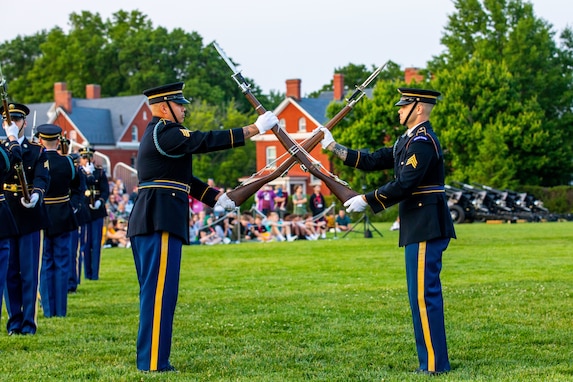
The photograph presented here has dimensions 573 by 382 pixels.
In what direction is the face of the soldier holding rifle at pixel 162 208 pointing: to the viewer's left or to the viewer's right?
to the viewer's right

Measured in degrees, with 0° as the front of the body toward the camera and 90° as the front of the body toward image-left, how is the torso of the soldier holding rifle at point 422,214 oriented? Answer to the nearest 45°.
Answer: approximately 90°

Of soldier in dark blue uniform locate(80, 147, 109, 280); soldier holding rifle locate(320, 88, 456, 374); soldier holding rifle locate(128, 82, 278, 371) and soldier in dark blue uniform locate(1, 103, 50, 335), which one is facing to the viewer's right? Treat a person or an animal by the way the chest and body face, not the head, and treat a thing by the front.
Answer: soldier holding rifle locate(128, 82, 278, 371)

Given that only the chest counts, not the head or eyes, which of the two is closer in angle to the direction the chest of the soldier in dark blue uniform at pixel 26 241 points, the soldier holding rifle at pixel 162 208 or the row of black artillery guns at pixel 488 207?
the soldier holding rifle

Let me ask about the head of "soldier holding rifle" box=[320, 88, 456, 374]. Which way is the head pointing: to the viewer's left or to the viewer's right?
to the viewer's left

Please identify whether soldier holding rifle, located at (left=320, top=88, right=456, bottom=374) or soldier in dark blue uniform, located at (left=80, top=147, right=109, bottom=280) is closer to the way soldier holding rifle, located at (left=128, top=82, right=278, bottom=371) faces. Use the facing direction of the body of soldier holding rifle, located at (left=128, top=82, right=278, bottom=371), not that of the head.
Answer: the soldier holding rifle

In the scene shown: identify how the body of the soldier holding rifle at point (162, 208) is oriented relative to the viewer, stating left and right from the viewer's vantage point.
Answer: facing to the right of the viewer
